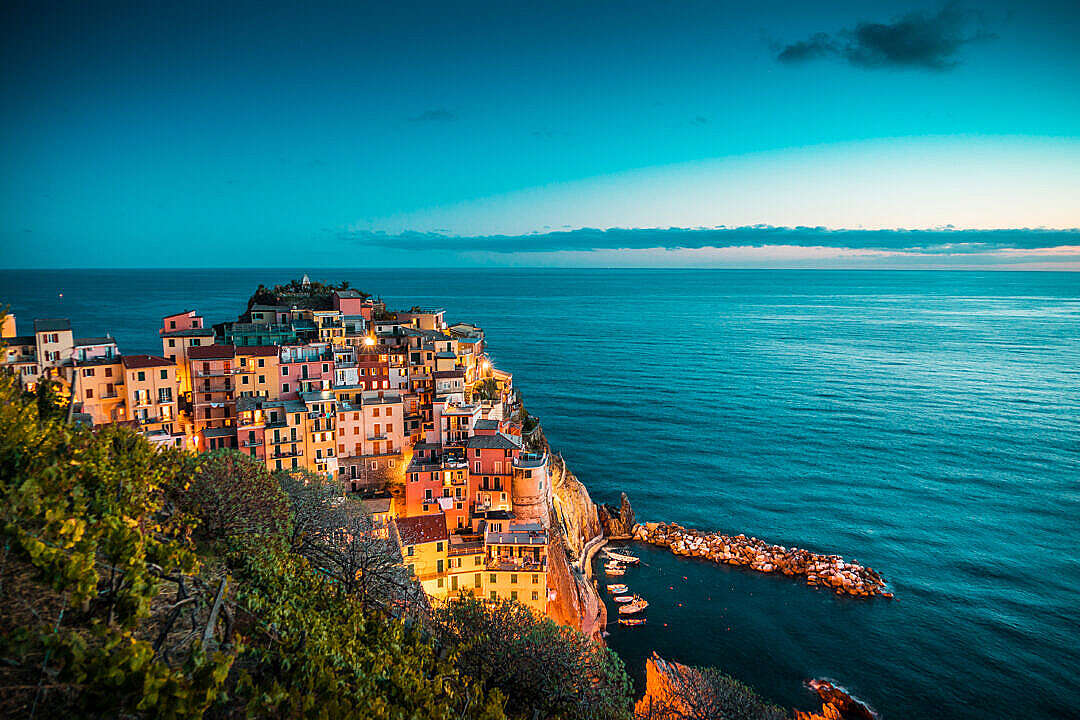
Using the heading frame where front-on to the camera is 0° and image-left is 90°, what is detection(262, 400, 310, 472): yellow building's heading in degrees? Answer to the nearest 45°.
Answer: approximately 0°

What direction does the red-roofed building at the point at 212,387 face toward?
toward the camera

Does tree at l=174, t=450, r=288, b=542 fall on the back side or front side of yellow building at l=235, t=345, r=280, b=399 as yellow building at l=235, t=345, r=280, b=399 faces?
on the front side

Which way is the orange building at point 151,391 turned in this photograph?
toward the camera

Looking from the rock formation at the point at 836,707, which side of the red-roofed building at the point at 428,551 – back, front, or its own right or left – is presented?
left
